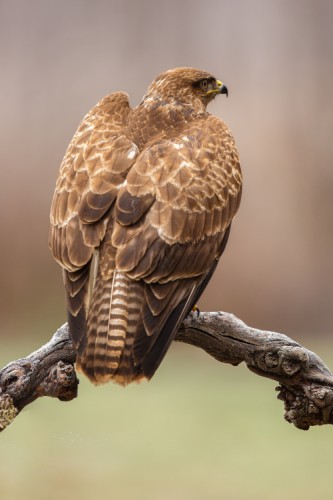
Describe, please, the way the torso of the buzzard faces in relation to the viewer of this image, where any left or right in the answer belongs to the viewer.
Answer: facing away from the viewer and to the right of the viewer
